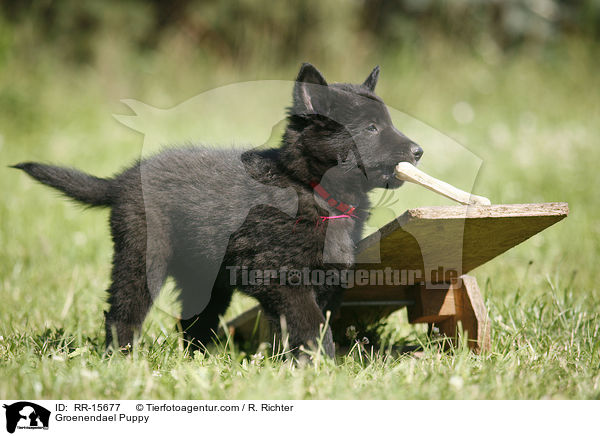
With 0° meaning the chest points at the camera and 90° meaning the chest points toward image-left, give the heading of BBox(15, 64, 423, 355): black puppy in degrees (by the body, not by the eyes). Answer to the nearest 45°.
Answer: approximately 270°
